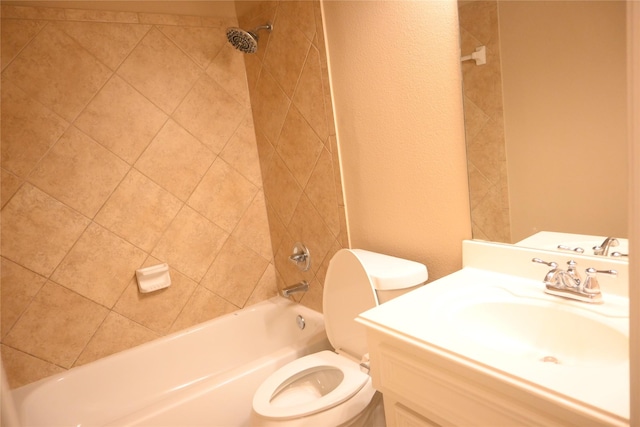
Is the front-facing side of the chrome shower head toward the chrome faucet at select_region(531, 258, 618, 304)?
no

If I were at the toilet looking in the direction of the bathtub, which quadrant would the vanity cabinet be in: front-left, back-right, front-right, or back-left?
back-left

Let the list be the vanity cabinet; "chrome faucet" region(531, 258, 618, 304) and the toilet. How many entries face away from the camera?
0

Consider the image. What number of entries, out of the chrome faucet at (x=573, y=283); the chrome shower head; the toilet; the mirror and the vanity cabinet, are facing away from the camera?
0

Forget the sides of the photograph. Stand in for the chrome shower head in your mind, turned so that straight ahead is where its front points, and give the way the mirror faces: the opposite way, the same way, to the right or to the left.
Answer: the same way

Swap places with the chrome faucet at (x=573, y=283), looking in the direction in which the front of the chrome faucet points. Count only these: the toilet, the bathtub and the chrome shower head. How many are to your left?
0

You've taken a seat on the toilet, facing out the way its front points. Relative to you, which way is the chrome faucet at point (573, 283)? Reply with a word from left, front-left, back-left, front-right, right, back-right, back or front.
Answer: left

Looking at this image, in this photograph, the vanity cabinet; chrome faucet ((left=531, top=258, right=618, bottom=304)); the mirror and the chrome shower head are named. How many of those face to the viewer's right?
0

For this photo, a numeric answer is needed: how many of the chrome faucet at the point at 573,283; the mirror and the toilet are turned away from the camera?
0

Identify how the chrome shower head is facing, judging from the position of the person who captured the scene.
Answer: facing the viewer and to the left of the viewer

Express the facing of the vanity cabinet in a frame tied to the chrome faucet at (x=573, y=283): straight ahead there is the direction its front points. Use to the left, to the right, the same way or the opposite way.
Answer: the same way

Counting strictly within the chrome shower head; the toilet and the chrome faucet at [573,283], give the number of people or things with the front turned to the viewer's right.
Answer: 0
